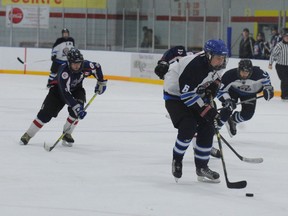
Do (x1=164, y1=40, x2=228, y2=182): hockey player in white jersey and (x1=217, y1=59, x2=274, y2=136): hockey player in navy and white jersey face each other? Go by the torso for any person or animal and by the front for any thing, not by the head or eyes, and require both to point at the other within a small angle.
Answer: no

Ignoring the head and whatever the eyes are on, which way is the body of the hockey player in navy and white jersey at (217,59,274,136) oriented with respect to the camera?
toward the camera

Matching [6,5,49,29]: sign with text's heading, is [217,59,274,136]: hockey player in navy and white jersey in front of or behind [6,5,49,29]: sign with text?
in front

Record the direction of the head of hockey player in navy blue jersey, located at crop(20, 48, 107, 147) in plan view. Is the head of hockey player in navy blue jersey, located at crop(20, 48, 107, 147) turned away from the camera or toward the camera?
toward the camera

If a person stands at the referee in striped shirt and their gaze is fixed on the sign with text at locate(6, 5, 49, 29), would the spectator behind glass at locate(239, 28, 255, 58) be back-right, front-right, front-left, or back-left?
front-right

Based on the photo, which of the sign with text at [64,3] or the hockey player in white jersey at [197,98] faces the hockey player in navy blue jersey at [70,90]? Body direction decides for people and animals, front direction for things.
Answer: the sign with text

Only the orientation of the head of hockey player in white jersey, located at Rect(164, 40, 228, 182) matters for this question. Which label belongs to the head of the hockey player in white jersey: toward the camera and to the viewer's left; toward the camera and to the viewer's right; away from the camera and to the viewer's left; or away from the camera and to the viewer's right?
toward the camera and to the viewer's right

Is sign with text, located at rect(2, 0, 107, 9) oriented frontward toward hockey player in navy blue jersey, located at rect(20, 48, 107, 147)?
yes

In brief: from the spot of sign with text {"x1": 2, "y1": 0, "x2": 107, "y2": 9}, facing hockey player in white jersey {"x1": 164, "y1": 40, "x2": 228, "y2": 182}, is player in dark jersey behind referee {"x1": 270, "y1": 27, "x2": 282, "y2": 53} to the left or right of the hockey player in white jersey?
left

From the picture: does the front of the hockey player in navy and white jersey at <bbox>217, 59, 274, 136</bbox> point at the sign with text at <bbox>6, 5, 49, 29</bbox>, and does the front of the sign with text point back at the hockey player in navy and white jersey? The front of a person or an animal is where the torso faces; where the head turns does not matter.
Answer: no

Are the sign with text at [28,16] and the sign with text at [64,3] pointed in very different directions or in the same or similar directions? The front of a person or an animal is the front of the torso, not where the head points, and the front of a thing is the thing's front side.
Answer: same or similar directions

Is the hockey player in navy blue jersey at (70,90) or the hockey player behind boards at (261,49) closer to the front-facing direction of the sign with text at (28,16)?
the hockey player in navy blue jersey

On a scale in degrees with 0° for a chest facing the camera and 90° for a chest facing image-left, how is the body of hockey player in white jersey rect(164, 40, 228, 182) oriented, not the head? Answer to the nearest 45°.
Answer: approximately 315°

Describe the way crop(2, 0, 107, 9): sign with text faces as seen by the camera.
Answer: facing the viewer

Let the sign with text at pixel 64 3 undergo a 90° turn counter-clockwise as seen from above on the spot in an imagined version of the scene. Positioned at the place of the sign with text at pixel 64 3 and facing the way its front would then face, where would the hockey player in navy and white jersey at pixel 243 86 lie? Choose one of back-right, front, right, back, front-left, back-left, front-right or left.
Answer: right
